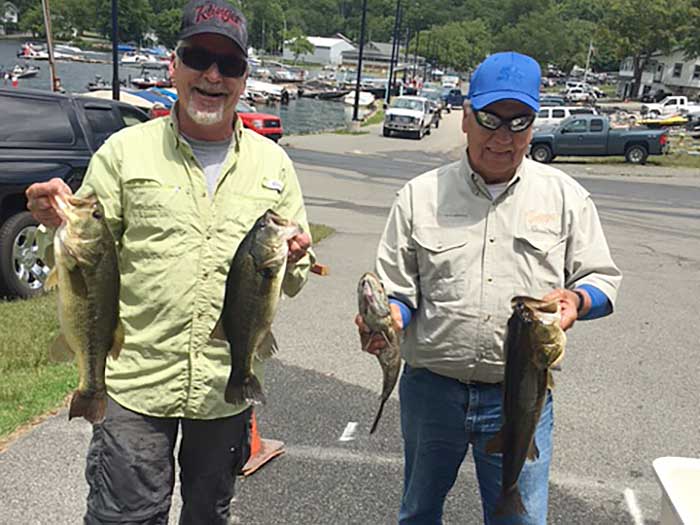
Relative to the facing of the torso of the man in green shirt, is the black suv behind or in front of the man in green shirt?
behind

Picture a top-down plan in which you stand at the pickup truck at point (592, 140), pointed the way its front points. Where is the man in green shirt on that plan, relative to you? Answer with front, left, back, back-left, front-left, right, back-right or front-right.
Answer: left

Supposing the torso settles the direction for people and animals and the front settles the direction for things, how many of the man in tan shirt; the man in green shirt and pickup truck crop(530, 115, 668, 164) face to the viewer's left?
1

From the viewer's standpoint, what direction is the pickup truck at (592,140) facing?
to the viewer's left

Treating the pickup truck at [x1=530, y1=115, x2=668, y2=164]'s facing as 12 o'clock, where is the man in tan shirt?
The man in tan shirt is roughly at 9 o'clock from the pickup truck.

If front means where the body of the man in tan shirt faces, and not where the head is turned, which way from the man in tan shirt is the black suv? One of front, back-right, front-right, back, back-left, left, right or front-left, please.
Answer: back-right

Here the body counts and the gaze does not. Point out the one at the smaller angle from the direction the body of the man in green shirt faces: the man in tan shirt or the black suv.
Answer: the man in tan shirt
